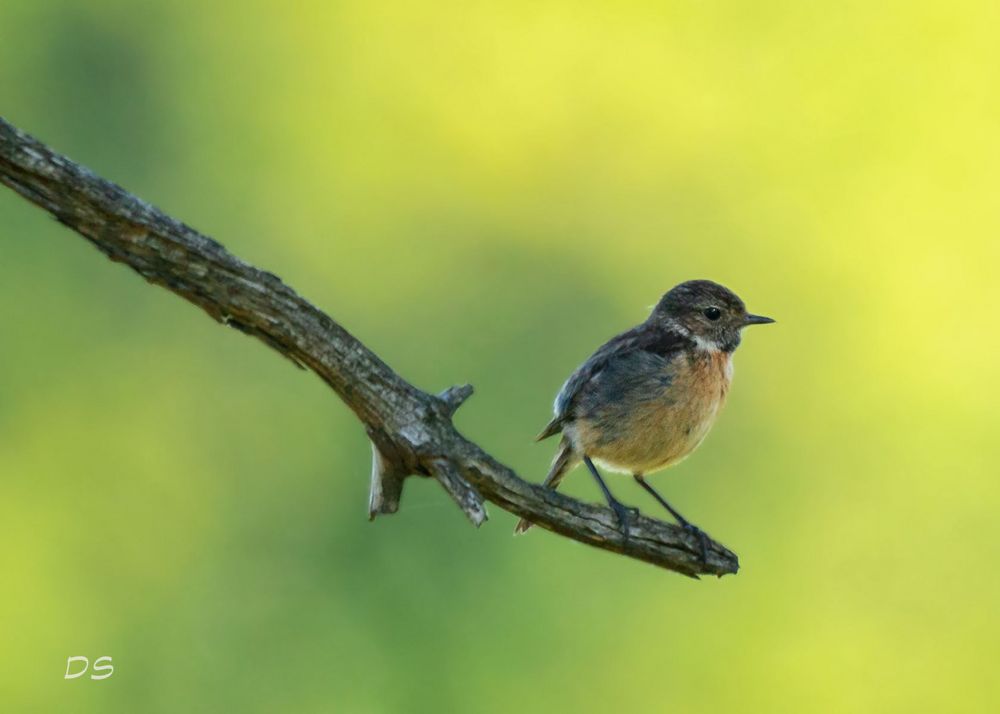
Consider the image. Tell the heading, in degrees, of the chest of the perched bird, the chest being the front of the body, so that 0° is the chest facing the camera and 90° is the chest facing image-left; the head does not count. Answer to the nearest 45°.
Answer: approximately 270°
